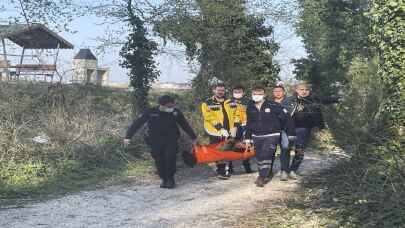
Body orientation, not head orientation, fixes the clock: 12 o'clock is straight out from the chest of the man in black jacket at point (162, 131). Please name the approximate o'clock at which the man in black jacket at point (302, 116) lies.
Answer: the man in black jacket at point (302, 116) is roughly at 9 o'clock from the man in black jacket at point (162, 131).

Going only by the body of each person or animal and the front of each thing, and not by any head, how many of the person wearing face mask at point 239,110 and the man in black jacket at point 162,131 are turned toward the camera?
2

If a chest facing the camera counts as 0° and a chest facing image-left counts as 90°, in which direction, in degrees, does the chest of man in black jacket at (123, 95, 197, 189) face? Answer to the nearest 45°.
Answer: approximately 0°

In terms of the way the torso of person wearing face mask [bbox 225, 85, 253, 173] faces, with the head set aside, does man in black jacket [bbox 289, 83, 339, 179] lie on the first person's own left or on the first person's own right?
on the first person's own left

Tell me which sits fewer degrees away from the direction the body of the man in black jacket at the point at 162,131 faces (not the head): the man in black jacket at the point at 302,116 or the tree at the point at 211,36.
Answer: the man in black jacket

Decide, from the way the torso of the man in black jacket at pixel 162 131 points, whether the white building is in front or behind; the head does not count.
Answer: behind

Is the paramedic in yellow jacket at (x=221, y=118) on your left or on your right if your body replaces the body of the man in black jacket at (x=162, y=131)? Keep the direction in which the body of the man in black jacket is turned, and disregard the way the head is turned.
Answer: on your left
